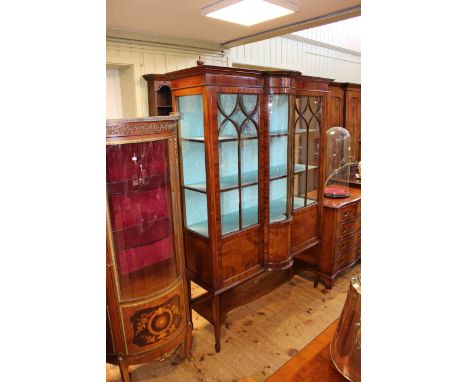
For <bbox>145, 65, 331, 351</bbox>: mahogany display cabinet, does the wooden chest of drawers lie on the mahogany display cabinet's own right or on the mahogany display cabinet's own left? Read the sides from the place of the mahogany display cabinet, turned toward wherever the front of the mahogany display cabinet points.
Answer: on the mahogany display cabinet's own left

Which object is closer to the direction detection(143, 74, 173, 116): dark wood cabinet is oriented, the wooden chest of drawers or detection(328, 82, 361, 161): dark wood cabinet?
the wooden chest of drawers

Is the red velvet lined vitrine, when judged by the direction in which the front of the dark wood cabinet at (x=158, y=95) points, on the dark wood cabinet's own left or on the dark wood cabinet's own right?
on the dark wood cabinet's own right

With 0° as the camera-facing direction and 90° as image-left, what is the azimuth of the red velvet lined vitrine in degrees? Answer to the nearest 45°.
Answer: approximately 315°

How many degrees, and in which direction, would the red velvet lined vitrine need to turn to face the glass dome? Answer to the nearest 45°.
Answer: approximately 90° to its left

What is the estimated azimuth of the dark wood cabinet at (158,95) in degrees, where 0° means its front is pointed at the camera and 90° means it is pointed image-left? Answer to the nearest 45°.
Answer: approximately 315°

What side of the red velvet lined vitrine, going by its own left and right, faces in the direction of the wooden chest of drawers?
left

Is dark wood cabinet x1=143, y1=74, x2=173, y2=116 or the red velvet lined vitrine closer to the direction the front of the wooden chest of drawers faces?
the red velvet lined vitrine

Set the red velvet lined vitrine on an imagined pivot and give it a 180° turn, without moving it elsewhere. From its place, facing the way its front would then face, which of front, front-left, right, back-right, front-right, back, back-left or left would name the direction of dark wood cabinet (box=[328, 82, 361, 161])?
right
